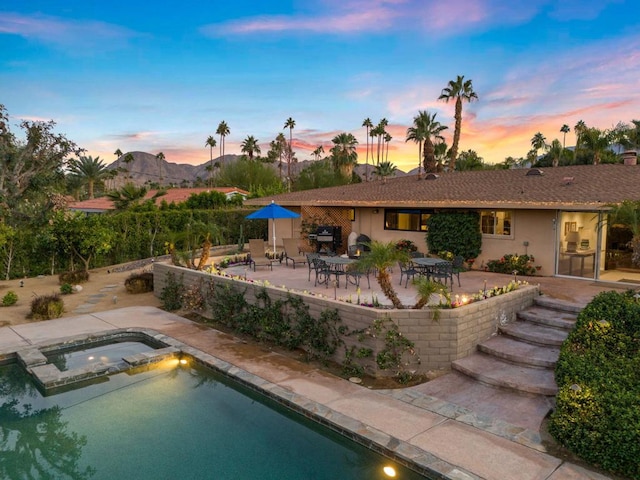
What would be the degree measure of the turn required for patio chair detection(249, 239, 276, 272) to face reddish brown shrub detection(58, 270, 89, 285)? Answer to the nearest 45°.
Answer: approximately 135° to its right

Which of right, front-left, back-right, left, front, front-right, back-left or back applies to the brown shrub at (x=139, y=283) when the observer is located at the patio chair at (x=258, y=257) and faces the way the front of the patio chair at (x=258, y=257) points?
back-right

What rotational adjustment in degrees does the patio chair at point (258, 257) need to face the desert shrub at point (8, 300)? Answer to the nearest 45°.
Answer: approximately 135° to its right

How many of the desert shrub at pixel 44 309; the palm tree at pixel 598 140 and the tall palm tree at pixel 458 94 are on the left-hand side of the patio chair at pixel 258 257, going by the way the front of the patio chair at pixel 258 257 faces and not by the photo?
2

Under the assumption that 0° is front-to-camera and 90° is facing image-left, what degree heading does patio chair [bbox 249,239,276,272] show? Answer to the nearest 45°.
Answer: approximately 315°

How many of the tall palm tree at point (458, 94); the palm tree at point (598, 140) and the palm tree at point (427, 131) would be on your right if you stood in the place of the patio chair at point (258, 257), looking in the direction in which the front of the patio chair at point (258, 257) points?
0

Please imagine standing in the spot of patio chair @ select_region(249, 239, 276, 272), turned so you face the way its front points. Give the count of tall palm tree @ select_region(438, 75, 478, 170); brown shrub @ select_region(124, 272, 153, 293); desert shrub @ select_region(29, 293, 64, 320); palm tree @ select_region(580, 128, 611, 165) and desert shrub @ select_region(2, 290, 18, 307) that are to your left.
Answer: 2

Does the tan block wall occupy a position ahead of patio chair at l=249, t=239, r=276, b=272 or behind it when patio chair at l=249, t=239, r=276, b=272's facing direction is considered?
ahead

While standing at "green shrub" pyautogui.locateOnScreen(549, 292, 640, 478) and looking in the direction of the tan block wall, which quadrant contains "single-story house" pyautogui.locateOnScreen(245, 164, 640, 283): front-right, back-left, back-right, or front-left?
front-right

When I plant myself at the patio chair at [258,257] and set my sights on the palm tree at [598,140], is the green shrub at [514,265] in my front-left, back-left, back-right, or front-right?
front-right
